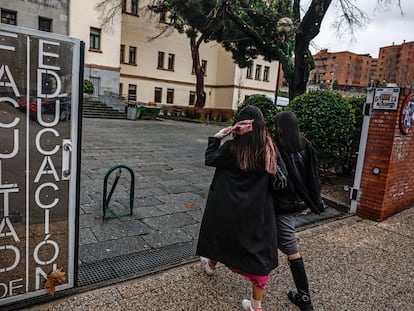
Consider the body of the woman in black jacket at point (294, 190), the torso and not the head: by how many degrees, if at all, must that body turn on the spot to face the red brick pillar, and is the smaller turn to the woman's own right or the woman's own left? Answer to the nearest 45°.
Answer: approximately 90° to the woman's own right

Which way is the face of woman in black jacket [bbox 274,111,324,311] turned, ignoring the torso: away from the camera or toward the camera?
away from the camera

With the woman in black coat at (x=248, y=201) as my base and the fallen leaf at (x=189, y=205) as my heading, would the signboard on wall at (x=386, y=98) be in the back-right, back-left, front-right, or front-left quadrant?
front-right

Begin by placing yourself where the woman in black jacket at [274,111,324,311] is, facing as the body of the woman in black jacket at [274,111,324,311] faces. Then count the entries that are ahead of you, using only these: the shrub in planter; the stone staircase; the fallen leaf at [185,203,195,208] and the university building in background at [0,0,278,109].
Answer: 4

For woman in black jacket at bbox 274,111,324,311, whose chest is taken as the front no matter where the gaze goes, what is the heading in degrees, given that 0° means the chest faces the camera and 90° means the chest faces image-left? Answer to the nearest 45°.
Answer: approximately 135°

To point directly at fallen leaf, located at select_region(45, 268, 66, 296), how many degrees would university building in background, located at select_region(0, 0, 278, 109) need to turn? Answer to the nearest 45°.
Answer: approximately 45° to its right

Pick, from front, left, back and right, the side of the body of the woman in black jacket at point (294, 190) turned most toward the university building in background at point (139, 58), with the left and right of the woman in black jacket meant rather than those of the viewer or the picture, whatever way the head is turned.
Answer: front

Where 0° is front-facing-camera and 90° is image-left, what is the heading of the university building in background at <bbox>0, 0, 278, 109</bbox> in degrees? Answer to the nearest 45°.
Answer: approximately 315°

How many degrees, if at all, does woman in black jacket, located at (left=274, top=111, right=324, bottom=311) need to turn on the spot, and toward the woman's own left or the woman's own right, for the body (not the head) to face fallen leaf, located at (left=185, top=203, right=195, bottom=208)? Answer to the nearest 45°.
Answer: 0° — they already face it

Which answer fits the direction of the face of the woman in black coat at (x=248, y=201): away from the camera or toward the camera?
away from the camera

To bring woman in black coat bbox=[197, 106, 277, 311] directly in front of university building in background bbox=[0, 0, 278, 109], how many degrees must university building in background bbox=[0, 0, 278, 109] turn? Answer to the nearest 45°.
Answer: approximately 45° to its right

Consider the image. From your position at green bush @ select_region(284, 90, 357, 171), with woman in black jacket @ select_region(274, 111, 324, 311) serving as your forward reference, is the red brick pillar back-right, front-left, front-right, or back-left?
front-left
